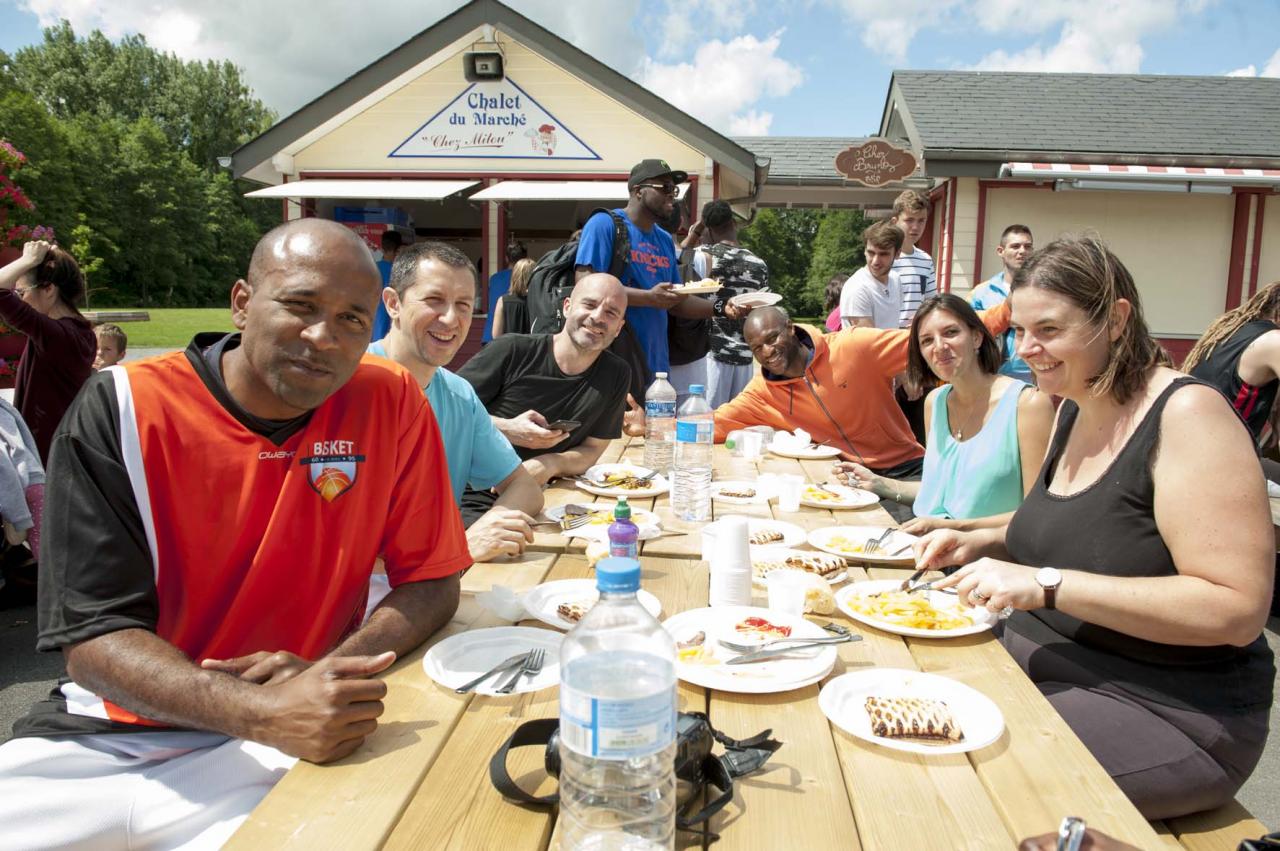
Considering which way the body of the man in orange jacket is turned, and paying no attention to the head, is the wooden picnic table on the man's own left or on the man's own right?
on the man's own left

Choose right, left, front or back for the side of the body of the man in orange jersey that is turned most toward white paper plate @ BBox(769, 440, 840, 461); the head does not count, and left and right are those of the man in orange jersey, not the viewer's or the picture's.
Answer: left

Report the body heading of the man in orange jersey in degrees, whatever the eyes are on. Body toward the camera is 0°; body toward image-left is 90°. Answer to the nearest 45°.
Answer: approximately 315°

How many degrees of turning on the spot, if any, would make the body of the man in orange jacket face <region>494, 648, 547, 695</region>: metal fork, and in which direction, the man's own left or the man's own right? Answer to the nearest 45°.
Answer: approximately 45° to the man's own left

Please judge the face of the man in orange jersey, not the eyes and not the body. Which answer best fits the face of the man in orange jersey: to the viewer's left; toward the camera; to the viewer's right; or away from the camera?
toward the camera

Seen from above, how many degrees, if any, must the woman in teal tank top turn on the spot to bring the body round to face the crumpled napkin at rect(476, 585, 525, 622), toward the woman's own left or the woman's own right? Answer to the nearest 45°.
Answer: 0° — they already face it

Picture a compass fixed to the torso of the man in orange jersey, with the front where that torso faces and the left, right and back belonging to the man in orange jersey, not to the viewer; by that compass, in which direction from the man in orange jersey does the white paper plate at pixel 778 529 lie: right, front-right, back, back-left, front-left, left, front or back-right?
front-left

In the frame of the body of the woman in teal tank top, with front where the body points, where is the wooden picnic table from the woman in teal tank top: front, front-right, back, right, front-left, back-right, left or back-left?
front-left

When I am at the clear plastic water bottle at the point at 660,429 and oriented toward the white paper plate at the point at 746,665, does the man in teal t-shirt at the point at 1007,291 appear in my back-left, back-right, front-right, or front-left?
back-left

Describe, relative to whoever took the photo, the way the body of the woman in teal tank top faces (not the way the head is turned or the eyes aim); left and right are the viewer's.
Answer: facing the viewer and to the left of the viewer

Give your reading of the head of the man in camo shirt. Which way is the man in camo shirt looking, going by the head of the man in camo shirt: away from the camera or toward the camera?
away from the camera

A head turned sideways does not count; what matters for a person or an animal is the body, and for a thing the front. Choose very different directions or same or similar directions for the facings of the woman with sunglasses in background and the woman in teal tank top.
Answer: same or similar directions

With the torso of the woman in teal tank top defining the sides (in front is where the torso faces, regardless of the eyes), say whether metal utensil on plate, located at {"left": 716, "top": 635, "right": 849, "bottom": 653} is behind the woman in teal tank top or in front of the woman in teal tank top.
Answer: in front

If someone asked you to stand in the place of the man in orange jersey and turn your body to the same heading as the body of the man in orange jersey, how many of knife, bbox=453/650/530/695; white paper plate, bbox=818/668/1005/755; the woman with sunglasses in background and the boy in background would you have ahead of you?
2
